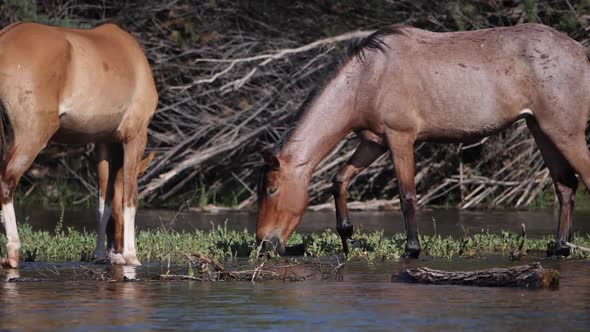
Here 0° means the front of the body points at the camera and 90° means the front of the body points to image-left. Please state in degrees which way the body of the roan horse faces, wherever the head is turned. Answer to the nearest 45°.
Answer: approximately 90°

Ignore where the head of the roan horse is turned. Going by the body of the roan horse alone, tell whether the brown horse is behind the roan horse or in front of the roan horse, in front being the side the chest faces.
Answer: in front

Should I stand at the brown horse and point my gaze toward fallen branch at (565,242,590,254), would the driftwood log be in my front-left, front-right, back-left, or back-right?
front-right

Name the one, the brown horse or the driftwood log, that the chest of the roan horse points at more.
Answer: the brown horse

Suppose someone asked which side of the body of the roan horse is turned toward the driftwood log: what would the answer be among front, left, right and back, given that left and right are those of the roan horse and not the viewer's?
left
